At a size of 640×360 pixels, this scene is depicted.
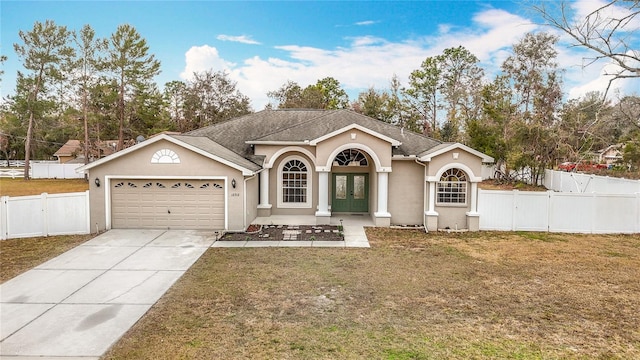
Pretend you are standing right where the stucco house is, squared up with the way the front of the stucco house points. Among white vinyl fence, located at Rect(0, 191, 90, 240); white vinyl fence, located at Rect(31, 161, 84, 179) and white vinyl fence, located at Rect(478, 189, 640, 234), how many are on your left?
1

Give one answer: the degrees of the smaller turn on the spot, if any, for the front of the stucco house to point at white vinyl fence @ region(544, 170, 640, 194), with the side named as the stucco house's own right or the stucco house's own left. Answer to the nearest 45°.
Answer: approximately 90° to the stucco house's own left

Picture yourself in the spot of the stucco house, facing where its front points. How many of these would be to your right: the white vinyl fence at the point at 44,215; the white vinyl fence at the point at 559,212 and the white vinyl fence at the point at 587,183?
1

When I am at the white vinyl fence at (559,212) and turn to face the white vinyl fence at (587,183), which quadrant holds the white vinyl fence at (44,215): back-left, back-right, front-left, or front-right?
back-left

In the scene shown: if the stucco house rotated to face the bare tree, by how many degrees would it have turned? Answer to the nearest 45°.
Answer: approximately 45° to its left

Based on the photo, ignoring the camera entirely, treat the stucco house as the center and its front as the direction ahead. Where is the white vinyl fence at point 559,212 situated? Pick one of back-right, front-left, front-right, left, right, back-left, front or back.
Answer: left

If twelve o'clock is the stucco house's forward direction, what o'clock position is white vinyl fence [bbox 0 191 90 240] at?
The white vinyl fence is roughly at 3 o'clock from the stucco house.

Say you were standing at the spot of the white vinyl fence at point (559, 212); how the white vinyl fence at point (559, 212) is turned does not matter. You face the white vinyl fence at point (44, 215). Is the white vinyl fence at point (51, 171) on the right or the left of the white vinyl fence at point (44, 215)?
right

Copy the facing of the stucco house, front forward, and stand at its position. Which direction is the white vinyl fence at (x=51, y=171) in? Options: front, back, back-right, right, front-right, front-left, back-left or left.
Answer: back-right

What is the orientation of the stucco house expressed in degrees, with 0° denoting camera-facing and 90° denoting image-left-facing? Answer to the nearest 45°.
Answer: approximately 0°
